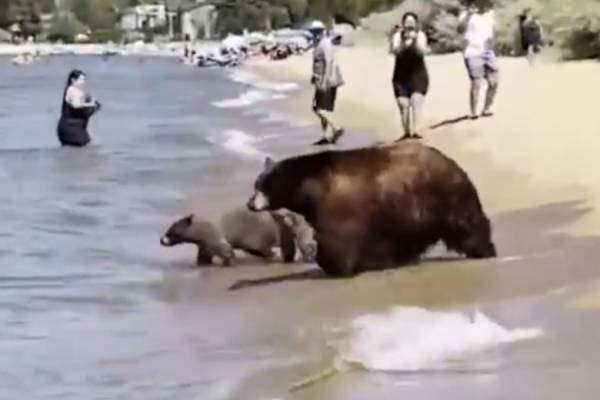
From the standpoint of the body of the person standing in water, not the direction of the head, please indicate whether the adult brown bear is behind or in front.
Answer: in front

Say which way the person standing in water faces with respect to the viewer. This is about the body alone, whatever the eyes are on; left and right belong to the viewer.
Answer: facing to the right of the viewer

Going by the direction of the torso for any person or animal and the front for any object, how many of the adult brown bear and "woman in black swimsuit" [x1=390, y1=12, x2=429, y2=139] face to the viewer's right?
0

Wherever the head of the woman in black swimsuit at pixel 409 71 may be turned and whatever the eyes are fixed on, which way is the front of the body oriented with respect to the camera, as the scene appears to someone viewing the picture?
toward the camera

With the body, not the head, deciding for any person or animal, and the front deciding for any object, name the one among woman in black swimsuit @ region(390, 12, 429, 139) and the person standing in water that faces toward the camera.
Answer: the woman in black swimsuit

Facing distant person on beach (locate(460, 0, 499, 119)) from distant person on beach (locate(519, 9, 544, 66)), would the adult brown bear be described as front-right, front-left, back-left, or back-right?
front-left

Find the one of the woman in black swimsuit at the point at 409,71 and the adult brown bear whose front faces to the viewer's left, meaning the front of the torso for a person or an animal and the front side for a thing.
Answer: the adult brown bear

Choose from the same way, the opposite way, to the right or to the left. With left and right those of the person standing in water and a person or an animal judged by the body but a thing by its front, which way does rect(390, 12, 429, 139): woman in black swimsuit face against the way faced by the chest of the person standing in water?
to the right

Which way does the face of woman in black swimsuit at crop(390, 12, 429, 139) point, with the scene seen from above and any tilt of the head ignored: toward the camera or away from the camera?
toward the camera

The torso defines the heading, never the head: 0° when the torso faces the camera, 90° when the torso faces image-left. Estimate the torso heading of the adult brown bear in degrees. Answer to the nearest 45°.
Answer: approximately 90°

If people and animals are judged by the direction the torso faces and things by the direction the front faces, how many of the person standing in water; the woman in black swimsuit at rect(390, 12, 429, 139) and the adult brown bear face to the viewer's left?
1

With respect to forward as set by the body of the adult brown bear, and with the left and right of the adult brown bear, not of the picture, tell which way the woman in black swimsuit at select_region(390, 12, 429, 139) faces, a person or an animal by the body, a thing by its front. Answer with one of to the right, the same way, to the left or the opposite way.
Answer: to the left
